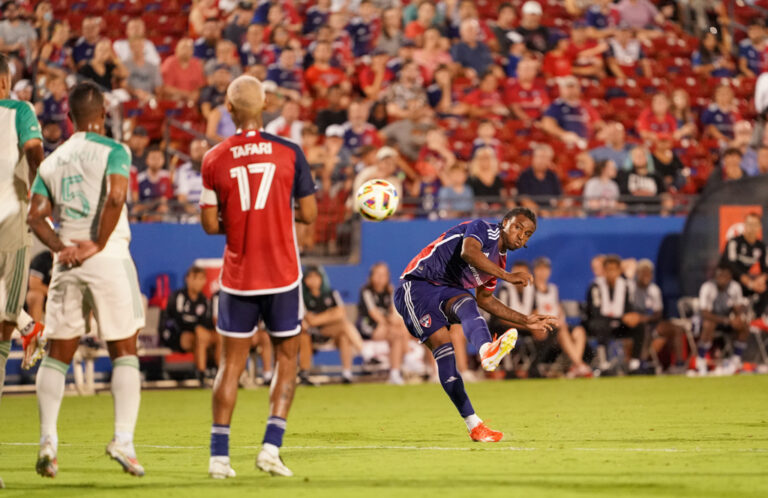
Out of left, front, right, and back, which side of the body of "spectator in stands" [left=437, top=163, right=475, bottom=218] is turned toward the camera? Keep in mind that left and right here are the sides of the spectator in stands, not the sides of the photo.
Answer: front

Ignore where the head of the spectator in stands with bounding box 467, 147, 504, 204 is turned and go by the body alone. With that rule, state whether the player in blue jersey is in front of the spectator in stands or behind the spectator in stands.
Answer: in front

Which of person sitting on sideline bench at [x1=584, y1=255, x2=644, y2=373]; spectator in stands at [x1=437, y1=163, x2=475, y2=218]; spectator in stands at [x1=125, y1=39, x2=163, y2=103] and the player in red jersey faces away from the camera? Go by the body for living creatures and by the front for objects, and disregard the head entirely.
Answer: the player in red jersey

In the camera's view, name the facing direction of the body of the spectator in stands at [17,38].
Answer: toward the camera

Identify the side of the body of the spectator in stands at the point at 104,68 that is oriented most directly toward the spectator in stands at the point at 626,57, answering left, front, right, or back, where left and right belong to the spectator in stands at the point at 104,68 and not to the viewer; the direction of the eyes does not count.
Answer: left

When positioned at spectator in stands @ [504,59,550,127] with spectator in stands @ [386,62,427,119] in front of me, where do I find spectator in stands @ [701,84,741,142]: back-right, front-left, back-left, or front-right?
back-left

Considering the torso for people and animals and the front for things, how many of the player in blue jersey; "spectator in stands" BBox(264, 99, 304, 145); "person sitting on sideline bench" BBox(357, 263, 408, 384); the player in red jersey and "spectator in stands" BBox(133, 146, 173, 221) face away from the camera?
1

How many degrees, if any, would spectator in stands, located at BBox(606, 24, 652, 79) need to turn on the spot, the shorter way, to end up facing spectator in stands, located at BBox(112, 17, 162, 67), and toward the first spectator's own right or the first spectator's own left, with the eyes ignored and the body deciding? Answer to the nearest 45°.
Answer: approximately 45° to the first spectator's own right

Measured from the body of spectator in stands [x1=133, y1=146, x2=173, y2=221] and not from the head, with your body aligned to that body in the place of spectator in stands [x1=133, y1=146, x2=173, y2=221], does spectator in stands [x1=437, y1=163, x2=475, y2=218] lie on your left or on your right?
on your left

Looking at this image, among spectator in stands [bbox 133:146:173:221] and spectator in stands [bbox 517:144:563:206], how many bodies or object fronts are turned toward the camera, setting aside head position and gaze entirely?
2

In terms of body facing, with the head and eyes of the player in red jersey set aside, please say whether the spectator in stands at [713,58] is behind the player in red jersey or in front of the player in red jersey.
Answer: in front

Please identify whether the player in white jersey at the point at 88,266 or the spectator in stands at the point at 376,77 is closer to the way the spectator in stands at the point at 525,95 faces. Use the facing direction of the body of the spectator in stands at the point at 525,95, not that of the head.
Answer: the player in white jersey

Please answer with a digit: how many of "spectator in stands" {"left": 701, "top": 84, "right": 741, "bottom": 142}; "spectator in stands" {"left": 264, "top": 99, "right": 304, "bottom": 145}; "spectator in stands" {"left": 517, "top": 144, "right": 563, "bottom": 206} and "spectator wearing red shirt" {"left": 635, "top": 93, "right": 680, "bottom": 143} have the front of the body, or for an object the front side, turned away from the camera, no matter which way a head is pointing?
0

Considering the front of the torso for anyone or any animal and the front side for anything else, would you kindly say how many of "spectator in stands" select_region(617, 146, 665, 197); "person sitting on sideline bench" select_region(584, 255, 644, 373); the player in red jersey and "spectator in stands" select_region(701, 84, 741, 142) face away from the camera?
1

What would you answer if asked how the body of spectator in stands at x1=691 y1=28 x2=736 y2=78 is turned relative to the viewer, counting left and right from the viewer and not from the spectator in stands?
facing the viewer

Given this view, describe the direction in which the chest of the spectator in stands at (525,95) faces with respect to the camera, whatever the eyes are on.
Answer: toward the camera

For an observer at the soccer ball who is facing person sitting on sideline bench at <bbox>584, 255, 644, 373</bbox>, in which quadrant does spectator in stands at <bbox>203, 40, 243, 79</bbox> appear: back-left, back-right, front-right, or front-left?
front-left

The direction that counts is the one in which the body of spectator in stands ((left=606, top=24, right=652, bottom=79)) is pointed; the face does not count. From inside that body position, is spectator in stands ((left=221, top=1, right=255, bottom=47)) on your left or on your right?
on your right

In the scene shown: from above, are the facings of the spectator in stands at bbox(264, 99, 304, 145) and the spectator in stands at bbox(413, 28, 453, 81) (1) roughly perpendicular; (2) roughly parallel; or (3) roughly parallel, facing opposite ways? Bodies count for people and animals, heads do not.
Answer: roughly parallel

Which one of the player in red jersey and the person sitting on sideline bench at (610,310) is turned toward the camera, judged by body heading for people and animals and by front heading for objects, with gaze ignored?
the person sitting on sideline bench

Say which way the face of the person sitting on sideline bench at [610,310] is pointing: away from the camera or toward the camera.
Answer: toward the camera
